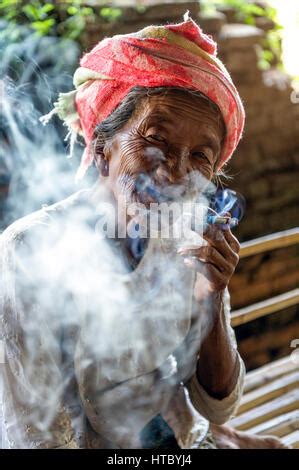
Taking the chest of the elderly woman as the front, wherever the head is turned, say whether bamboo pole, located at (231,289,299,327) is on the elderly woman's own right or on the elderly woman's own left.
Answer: on the elderly woman's own left

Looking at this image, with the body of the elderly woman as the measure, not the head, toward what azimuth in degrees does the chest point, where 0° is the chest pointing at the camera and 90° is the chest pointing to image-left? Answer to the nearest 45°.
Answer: approximately 315°
